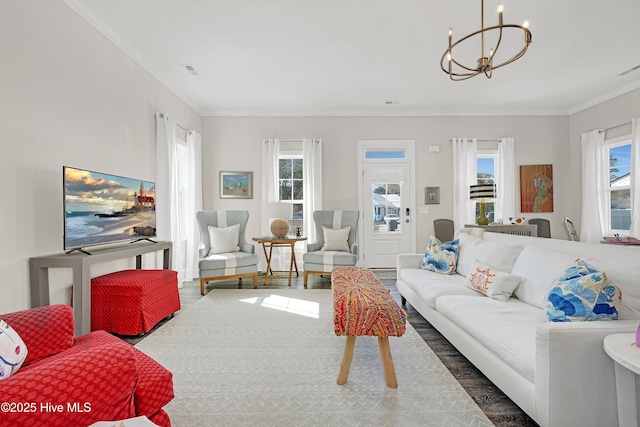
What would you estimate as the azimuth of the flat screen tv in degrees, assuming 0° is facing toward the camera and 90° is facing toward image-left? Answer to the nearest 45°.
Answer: approximately 315°

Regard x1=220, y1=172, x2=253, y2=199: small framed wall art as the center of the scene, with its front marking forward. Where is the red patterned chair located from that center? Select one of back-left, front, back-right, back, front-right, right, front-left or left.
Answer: front

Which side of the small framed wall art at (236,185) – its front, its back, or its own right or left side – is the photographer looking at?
front

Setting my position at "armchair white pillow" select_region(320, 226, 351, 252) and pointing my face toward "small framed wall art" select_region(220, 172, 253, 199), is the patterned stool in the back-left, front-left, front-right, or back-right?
back-left

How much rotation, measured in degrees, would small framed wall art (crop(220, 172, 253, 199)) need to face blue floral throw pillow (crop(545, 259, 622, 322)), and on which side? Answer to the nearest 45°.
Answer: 0° — it already faces it

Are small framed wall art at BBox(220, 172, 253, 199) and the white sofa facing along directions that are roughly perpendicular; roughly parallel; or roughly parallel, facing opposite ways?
roughly perpendicular

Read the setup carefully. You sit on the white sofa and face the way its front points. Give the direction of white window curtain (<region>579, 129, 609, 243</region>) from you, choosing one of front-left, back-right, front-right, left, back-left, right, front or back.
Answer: back-right

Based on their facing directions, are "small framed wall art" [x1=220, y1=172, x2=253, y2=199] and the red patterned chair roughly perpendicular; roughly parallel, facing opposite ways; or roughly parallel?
roughly perpendicular

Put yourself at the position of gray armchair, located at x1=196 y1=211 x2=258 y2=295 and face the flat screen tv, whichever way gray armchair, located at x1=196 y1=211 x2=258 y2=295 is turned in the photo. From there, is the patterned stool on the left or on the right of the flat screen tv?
left

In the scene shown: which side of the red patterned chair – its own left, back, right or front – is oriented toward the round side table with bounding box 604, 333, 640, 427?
front

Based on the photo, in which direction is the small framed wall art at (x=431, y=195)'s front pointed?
toward the camera

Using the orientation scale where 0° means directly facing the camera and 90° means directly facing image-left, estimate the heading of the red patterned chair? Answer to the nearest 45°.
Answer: approximately 315°

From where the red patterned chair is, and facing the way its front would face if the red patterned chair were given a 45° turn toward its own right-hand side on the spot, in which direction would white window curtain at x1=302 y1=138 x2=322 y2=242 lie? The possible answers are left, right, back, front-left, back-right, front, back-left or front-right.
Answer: back-left

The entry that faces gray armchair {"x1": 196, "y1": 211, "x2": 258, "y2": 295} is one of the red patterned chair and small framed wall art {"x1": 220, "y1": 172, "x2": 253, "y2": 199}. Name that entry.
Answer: the small framed wall art

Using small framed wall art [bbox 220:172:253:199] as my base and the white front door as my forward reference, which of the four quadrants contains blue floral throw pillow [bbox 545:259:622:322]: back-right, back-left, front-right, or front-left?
front-right

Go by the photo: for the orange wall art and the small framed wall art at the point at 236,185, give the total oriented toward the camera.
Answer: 2

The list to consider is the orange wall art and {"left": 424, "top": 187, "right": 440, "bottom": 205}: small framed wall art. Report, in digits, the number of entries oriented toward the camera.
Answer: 2

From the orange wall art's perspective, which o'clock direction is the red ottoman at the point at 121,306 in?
The red ottoman is roughly at 1 o'clock from the orange wall art.

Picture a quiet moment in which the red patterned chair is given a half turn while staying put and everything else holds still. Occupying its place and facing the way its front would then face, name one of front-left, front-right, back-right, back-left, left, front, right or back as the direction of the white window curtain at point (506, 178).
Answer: back-right
